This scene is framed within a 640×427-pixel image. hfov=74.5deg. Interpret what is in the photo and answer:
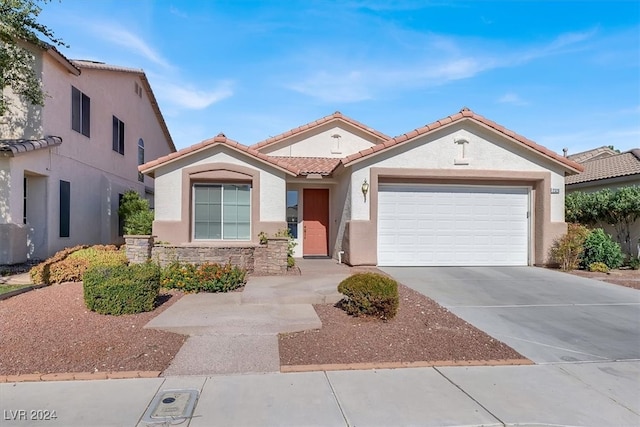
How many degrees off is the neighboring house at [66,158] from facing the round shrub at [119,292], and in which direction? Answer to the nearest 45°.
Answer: approximately 45° to its left

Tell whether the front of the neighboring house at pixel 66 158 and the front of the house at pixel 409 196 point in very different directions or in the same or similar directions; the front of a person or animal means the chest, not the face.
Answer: same or similar directions

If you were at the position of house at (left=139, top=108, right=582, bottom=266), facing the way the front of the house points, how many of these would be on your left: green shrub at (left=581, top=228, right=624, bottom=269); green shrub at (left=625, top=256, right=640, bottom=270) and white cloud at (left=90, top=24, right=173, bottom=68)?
2

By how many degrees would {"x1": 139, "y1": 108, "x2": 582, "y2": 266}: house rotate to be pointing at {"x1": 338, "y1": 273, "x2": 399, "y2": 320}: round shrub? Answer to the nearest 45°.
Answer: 0° — it already faces it

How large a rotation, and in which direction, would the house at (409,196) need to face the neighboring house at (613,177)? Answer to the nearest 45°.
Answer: approximately 135° to its left

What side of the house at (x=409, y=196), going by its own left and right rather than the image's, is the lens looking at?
front

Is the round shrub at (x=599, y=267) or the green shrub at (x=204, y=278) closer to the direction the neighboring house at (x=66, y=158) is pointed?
the green shrub

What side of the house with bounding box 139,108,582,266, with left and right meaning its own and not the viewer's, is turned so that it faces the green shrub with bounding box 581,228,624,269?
left

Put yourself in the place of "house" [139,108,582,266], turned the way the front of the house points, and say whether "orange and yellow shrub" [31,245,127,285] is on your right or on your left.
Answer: on your right

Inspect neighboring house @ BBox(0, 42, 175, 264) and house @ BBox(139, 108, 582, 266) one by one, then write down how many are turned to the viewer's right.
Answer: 0

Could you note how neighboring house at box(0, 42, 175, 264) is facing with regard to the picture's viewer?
facing the viewer and to the left of the viewer

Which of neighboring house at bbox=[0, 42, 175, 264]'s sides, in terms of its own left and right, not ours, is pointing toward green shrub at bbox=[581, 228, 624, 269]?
left

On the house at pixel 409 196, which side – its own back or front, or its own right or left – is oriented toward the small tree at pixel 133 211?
right

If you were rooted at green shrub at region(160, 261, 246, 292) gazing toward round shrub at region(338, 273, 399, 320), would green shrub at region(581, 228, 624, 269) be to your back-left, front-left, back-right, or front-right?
front-left

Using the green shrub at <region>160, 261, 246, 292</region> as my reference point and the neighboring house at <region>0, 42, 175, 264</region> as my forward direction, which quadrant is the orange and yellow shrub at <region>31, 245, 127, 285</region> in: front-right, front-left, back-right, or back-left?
front-left
